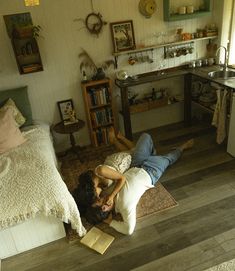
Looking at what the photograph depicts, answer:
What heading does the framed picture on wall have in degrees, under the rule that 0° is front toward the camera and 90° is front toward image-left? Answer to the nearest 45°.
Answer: approximately 0°

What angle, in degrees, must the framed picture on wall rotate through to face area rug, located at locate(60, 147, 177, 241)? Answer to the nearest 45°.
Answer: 0° — it already faces it

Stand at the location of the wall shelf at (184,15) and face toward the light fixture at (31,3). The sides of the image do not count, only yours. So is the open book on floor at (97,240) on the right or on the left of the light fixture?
left

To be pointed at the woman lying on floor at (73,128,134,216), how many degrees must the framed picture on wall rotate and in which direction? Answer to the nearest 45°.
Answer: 0° — it already faces them

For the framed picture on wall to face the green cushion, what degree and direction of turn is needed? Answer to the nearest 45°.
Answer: approximately 45° to its right
